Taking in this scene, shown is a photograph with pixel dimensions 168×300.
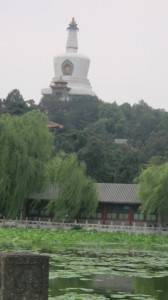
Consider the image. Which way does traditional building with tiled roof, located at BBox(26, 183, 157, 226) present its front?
toward the camera

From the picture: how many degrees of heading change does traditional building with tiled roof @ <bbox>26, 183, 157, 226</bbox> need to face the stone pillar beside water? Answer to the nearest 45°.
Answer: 0° — it already faces it

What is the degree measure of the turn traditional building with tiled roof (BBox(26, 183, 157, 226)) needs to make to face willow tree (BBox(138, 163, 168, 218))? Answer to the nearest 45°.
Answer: approximately 45° to its left

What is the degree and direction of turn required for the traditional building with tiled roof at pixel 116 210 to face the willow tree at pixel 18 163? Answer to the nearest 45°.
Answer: approximately 45° to its right

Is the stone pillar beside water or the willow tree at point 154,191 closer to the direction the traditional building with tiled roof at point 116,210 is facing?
the stone pillar beside water

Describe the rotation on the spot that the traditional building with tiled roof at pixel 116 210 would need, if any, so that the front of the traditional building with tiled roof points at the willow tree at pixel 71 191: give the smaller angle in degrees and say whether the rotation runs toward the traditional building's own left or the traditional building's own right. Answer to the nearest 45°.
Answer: approximately 45° to the traditional building's own right
